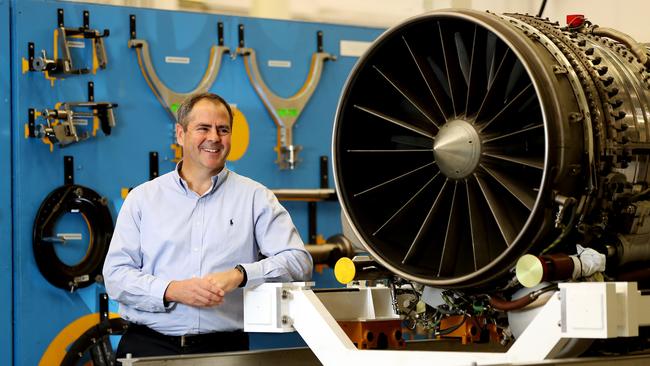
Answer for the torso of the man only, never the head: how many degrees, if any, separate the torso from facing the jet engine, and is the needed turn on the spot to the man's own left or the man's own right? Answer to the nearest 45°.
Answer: approximately 45° to the man's own left

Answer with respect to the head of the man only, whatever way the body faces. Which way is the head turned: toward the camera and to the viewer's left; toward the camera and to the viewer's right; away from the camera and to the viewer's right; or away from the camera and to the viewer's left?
toward the camera and to the viewer's right

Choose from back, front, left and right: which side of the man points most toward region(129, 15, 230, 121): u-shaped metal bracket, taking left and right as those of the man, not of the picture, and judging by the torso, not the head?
back

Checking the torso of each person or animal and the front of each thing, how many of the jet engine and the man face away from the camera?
0

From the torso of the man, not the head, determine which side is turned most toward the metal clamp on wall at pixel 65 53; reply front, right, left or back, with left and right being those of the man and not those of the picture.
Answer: back

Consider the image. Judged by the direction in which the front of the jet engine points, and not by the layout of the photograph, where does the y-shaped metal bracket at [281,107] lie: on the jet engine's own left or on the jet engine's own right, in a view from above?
on the jet engine's own right

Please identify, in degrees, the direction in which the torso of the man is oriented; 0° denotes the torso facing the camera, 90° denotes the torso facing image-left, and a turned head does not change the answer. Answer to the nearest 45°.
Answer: approximately 0°
